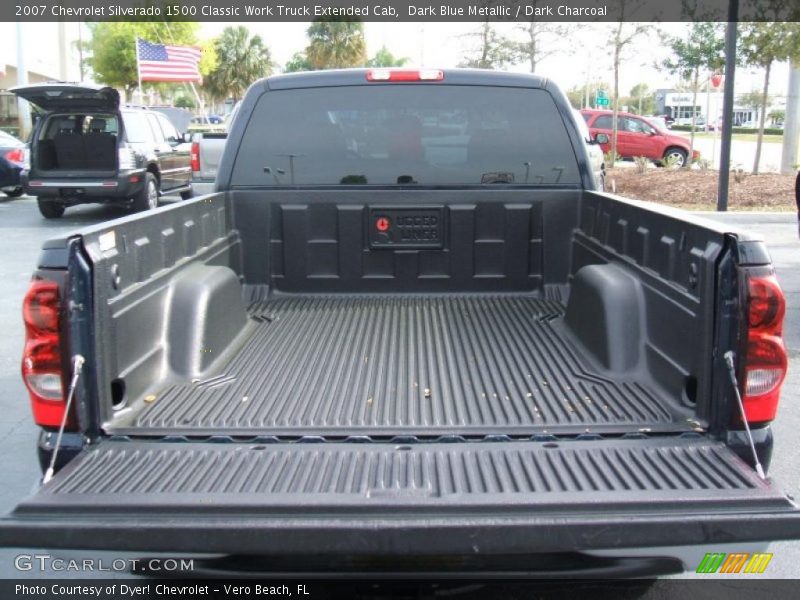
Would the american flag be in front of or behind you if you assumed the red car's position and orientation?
behind

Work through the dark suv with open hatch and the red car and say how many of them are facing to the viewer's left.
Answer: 0

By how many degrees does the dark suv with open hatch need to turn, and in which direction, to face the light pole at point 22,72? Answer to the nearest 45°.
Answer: approximately 45° to its left

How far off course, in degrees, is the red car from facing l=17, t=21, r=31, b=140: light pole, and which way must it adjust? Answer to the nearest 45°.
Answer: approximately 180°

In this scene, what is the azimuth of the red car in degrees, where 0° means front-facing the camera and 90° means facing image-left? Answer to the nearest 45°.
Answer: approximately 270°

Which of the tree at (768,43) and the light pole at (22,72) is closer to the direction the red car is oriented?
the tree

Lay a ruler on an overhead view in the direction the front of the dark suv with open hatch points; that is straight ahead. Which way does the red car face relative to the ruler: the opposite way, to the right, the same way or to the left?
to the right

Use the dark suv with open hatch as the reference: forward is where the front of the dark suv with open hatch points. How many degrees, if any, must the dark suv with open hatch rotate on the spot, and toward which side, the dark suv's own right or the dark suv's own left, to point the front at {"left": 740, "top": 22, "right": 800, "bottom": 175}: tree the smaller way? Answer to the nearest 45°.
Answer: approximately 45° to the dark suv's own right

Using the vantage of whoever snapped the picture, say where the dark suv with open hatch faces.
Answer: facing away from the viewer and to the right of the viewer

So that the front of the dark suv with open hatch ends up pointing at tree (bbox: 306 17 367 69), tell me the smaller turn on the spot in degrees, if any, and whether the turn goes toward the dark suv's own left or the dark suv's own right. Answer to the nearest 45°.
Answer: approximately 45° to the dark suv's own left

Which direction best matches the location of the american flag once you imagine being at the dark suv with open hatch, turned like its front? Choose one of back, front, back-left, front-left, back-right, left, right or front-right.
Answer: front-left
